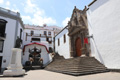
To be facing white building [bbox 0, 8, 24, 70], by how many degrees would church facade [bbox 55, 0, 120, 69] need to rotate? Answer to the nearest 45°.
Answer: approximately 45° to its right

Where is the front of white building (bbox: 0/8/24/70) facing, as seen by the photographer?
facing the viewer and to the right of the viewer

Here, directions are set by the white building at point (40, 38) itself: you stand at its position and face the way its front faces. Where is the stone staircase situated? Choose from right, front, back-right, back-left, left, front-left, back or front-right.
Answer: front

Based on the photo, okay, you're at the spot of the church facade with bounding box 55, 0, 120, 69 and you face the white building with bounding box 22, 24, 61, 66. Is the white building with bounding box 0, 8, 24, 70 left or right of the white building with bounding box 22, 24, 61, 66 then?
left

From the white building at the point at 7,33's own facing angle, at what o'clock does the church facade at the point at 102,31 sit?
The church facade is roughly at 12 o'clock from the white building.

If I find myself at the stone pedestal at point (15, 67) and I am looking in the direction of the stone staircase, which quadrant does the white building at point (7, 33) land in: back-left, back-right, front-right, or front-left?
back-left

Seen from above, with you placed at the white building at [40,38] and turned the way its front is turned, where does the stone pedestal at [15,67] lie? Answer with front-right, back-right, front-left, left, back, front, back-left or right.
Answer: front

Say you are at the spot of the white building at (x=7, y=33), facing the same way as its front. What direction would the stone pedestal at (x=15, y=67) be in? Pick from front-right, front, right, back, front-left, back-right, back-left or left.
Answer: front-right

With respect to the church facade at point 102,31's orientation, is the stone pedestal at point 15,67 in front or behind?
in front

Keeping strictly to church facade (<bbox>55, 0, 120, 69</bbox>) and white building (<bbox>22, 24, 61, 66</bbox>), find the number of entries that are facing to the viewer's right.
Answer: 0

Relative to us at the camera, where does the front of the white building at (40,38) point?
facing the viewer

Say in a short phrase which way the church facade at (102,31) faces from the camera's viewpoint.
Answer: facing the viewer and to the left of the viewer

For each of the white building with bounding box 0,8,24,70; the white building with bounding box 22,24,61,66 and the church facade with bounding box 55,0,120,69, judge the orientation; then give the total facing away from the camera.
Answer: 0

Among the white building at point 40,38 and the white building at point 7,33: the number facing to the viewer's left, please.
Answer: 0

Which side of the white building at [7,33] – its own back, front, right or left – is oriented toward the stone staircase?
front
